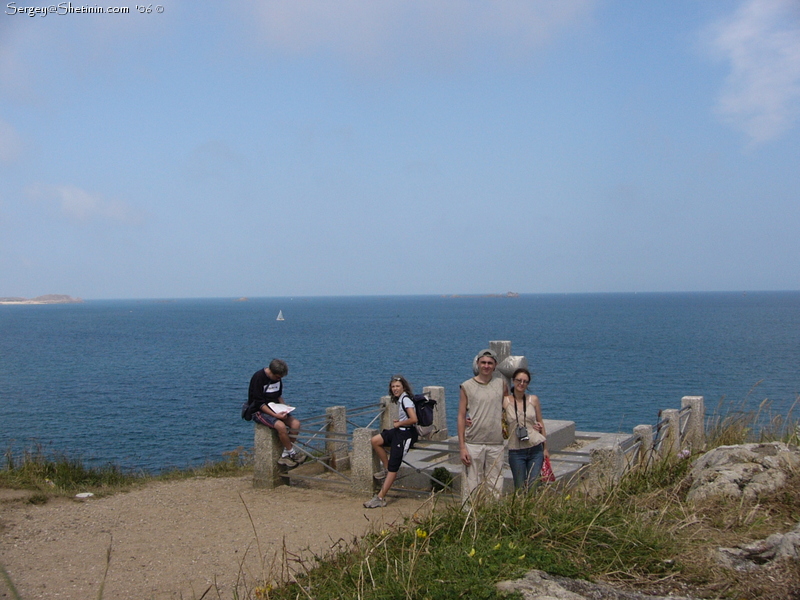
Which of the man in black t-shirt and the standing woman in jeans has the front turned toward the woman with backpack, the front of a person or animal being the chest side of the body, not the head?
the man in black t-shirt

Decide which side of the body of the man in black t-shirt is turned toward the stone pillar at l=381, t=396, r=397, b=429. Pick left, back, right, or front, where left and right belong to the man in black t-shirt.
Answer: left

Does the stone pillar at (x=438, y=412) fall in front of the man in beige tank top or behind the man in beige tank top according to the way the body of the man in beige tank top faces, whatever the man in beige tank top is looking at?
behind

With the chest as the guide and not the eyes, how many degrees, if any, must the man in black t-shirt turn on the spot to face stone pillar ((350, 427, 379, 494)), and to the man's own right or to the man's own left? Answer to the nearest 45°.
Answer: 0° — they already face it

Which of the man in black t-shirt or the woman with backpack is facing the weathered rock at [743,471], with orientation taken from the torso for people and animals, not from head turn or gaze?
the man in black t-shirt

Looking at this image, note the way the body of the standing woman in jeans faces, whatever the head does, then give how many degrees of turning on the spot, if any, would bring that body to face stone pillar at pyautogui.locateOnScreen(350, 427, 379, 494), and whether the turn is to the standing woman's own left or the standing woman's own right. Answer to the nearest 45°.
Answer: approximately 135° to the standing woman's own right

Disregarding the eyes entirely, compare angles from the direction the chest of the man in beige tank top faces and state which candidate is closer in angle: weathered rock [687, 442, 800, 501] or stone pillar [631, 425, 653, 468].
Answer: the weathered rock
